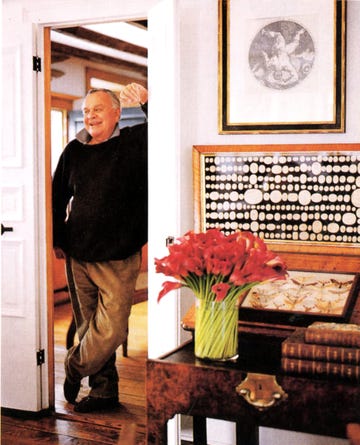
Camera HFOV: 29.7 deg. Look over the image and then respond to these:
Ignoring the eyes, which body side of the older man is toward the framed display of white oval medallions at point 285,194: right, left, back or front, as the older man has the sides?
left

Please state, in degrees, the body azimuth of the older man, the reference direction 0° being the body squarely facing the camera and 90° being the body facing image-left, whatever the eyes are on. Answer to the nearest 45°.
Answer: approximately 45°

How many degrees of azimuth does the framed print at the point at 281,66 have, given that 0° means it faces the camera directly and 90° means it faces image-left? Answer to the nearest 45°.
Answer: approximately 0°

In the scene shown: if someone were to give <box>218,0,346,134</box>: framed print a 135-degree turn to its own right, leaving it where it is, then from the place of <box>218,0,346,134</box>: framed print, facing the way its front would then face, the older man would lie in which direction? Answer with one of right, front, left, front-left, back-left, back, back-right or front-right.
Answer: front

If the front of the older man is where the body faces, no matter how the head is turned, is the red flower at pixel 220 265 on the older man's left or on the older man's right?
on the older man's left
